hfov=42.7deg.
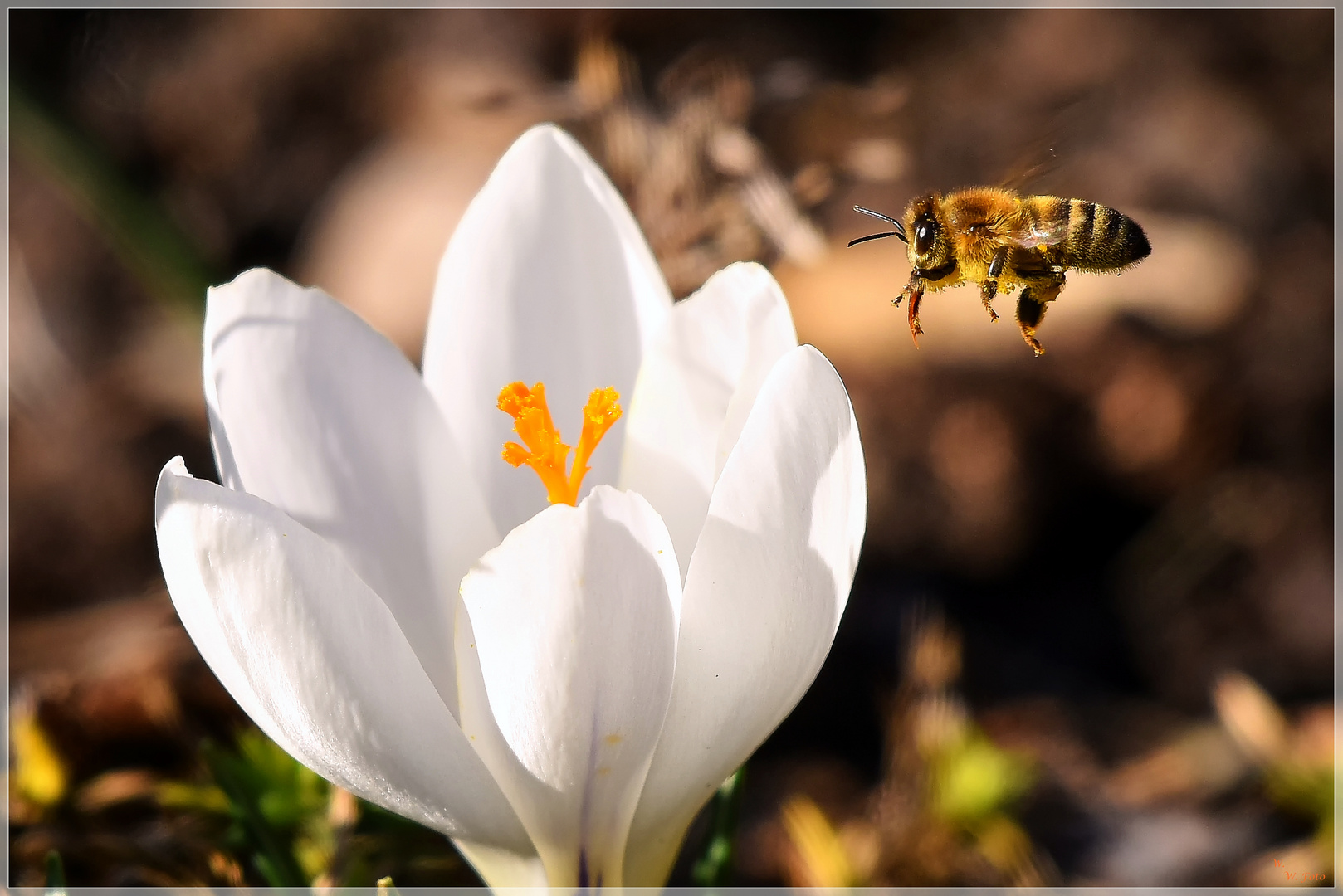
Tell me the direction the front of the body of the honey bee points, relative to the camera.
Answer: to the viewer's left
